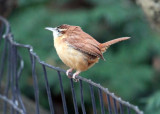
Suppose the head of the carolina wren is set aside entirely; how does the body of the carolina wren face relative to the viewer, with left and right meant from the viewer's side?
facing to the left of the viewer
